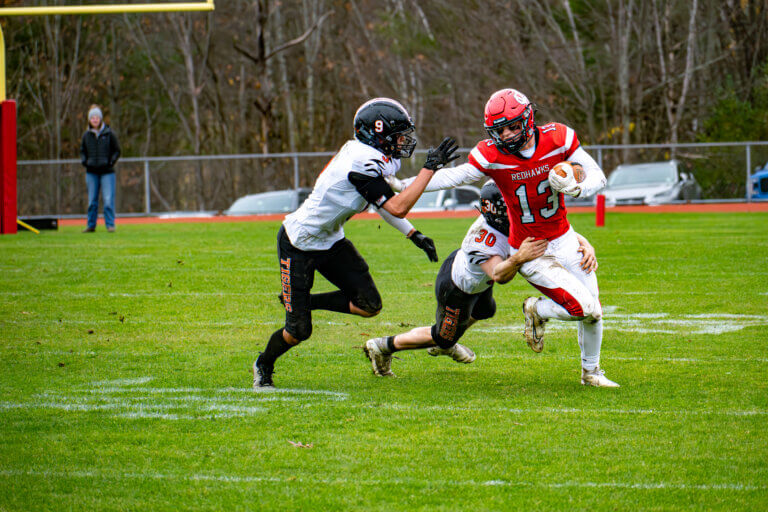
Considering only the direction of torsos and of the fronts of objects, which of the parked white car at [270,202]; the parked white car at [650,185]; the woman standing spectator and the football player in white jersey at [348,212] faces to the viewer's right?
the football player in white jersey

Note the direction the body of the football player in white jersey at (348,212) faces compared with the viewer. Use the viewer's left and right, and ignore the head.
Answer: facing to the right of the viewer

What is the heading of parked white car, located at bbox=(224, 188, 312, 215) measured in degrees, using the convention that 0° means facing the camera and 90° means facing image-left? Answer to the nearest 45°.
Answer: approximately 45°

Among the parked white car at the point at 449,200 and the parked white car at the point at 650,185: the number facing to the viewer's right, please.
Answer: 0

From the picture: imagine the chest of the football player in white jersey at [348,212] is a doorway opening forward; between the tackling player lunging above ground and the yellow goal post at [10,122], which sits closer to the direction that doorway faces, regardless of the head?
the tackling player lunging above ground

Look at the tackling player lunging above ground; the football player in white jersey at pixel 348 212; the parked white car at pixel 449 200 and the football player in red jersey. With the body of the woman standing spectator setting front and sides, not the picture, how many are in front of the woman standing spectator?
3

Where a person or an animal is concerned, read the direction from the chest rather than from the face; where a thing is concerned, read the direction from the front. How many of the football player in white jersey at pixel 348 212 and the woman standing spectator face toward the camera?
1

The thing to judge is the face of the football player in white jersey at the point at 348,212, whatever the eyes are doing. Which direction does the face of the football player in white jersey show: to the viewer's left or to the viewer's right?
to the viewer's right

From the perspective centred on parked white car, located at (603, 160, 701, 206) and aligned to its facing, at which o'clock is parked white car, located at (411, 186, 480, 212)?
parked white car, located at (411, 186, 480, 212) is roughly at 1 o'clock from parked white car, located at (603, 160, 701, 206).

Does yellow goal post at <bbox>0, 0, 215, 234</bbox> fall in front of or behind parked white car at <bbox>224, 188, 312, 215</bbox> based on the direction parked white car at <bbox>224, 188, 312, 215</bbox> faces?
in front

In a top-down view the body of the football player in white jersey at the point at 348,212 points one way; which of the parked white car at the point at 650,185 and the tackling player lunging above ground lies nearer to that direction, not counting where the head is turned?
the tackling player lunging above ground

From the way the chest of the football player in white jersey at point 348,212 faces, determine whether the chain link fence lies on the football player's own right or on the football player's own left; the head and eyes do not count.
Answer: on the football player's own left

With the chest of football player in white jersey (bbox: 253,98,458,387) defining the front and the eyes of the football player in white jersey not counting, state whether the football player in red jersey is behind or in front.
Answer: in front
